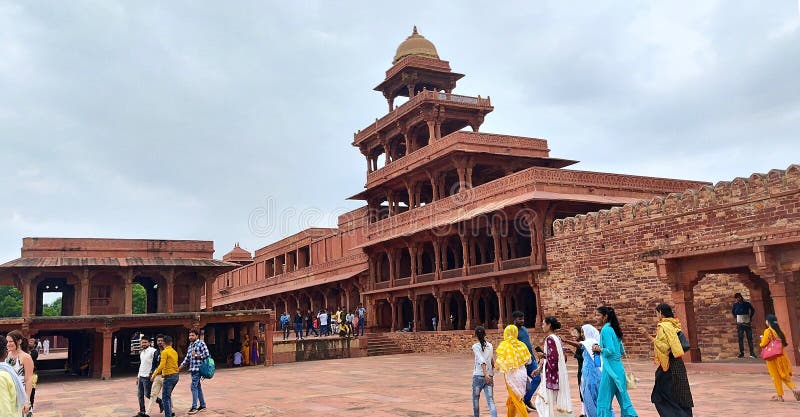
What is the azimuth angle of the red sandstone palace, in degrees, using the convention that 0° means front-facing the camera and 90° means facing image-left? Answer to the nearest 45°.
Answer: approximately 45°

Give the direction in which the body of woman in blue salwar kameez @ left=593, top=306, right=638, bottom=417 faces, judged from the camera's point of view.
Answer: to the viewer's left

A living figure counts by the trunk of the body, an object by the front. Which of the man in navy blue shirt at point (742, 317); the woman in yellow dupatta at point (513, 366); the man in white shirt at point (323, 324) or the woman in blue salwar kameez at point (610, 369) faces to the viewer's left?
the woman in blue salwar kameez

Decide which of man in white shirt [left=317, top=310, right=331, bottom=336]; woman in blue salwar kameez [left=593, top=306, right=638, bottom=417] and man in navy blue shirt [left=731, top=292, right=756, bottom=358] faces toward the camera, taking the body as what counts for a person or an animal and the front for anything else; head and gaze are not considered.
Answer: the man in navy blue shirt

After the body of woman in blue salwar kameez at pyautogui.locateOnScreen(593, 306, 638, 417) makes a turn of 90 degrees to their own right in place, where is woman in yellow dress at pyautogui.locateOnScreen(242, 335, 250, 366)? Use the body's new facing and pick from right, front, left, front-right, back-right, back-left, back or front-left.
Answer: front-left

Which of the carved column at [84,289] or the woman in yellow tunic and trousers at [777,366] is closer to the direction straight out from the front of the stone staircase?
the woman in yellow tunic and trousers

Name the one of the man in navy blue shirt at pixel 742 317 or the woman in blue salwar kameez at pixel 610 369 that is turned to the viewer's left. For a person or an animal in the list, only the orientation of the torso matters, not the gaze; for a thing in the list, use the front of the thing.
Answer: the woman in blue salwar kameez
